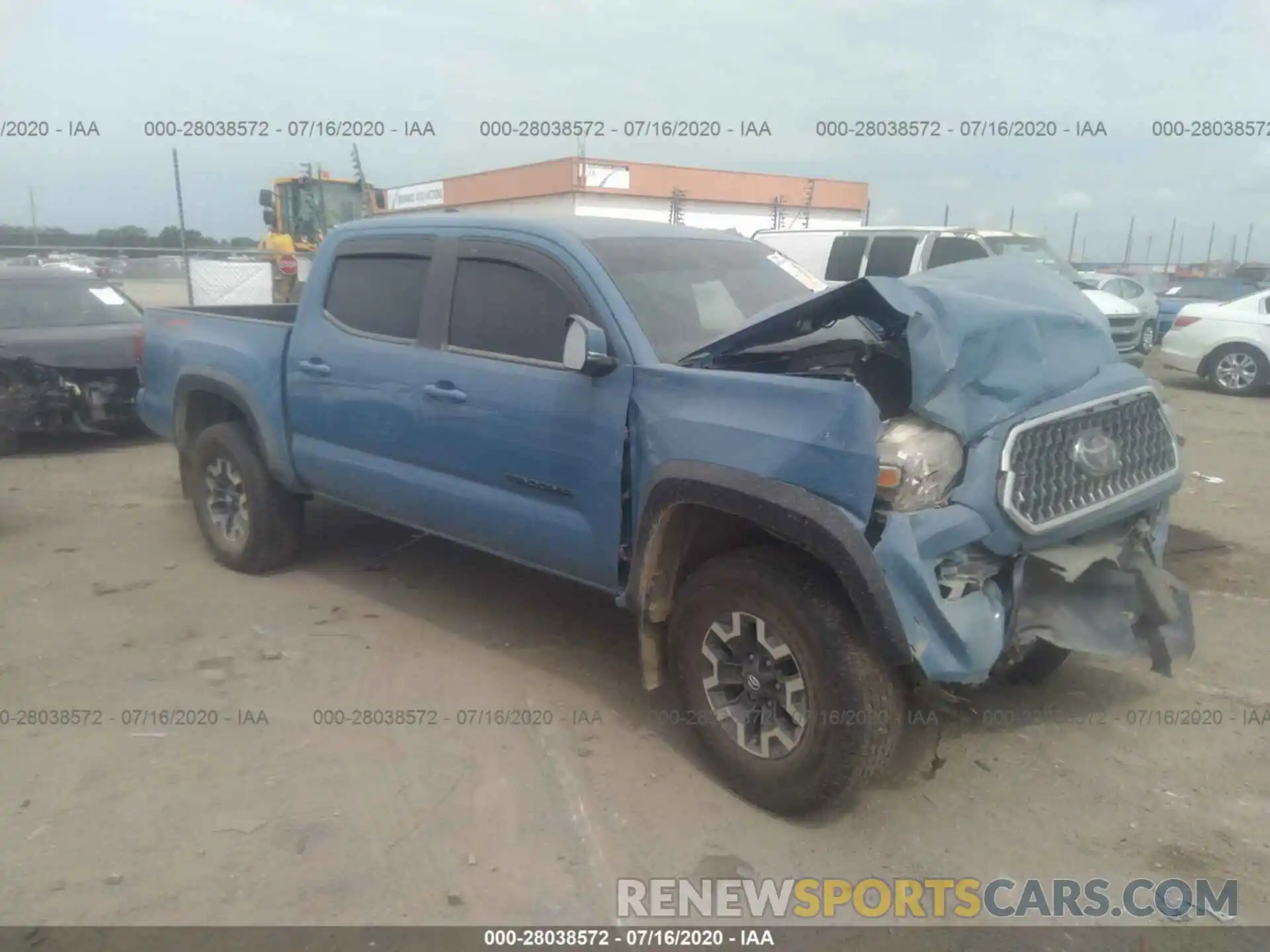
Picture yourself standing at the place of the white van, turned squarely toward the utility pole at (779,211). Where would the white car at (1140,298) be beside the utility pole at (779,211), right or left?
right

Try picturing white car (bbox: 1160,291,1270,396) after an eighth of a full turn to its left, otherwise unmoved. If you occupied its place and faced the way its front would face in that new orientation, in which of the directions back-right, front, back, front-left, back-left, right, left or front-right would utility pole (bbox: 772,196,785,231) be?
left

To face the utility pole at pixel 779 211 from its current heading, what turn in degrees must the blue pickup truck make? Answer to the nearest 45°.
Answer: approximately 135° to its left

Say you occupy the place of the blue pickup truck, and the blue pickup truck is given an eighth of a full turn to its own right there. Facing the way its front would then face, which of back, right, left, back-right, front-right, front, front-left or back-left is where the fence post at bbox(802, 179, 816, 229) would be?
back

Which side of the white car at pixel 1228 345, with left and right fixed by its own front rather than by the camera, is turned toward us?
right

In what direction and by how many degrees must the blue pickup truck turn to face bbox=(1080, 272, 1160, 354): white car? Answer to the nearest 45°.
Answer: approximately 90° to its left

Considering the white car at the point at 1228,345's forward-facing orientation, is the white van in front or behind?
behind

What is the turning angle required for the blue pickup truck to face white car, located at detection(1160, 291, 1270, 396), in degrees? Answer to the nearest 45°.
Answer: approximately 90° to its left

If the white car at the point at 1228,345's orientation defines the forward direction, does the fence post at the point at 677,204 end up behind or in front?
behind

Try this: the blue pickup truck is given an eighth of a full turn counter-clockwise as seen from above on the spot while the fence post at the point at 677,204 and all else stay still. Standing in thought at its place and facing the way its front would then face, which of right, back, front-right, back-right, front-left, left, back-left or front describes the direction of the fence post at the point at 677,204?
left

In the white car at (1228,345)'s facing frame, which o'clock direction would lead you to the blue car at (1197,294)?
The blue car is roughly at 9 o'clock from the white car.
